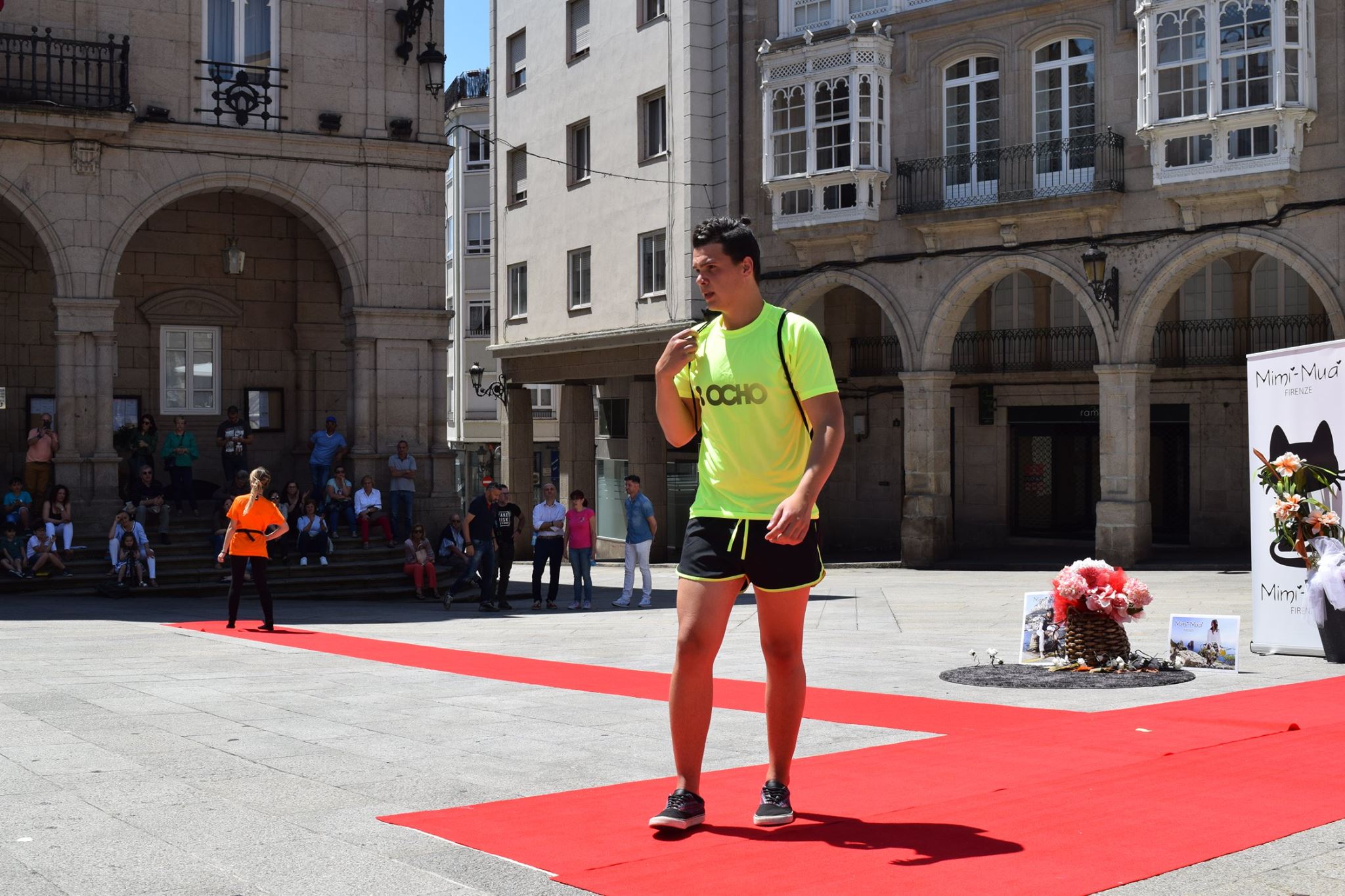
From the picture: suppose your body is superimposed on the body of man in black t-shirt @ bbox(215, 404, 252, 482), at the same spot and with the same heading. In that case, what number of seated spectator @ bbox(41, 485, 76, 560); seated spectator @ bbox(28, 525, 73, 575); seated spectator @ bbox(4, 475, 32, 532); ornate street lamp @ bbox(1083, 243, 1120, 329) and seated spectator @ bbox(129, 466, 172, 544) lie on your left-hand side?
1

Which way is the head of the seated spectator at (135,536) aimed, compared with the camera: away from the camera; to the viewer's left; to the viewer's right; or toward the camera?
toward the camera

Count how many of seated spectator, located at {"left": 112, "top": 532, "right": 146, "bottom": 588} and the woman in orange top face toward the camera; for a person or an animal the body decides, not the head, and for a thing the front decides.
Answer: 1

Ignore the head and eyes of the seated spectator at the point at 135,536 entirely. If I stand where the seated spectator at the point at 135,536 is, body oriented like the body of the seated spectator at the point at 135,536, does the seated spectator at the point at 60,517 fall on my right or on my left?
on my right

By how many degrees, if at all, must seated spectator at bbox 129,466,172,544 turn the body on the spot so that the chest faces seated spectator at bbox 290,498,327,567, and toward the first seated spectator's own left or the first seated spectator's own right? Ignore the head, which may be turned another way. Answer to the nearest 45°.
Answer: approximately 45° to the first seated spectator's own left

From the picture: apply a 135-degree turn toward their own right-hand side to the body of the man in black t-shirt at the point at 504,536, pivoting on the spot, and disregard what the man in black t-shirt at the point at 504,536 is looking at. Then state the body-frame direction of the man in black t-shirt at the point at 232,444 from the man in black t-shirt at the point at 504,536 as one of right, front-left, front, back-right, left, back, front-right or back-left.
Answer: front

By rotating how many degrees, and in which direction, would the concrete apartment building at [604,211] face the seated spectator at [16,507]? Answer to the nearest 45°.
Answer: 0° — it already faces them

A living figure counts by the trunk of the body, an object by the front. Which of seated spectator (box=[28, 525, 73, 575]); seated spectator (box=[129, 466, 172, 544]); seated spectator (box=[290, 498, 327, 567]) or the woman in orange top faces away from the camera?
the woman in orange top

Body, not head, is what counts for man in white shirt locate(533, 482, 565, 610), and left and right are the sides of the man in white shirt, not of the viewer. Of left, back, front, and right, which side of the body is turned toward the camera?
front

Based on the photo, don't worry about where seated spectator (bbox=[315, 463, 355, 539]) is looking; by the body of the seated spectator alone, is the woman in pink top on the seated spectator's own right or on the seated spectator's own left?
on the seated spectator's own left

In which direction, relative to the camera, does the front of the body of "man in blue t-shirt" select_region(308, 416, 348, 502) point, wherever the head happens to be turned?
toward the camera

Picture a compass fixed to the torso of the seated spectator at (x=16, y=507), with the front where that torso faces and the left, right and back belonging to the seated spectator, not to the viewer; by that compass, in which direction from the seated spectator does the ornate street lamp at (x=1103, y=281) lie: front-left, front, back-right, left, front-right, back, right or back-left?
left

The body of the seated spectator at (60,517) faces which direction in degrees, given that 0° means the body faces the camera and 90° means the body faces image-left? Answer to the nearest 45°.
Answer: approximately 0°

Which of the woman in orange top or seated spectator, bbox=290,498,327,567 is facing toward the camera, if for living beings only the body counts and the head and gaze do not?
the seated spectator

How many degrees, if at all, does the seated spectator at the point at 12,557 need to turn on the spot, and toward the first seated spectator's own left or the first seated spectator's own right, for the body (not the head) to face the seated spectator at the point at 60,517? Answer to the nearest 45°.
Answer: approximately 90° to the first seated spectator's own left

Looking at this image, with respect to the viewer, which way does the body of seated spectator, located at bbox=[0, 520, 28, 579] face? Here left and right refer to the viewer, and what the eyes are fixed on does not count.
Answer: facing the viewer and to the right of the viewer

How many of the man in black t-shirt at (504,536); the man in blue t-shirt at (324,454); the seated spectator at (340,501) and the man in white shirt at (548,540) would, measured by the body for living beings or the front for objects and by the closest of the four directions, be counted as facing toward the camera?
4

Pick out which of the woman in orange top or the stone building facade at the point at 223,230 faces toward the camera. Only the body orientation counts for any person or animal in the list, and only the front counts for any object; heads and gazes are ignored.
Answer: the stone building facade

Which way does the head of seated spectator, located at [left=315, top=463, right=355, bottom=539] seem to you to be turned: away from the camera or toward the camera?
toward the camera

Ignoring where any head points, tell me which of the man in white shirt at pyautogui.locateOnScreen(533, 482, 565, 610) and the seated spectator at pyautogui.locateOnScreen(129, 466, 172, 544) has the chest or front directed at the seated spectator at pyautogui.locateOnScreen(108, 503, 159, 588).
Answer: the seated spectator at pyautogui.locateOnScreen(129, 466, 172, 544)

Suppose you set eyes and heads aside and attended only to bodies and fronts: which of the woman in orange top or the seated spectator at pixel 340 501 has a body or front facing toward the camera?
the seated spectator
